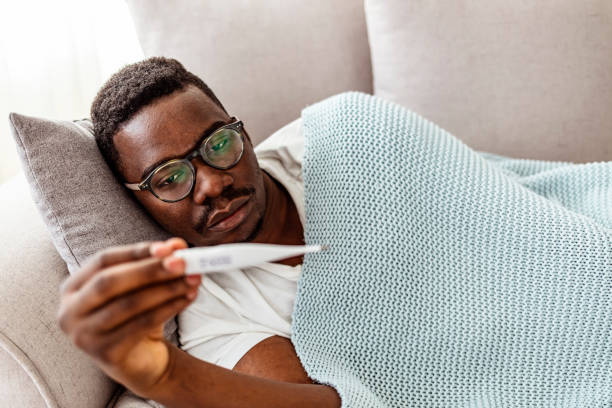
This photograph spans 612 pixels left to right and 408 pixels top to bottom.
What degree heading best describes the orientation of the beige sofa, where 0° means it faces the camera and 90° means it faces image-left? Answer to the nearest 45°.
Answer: approximately 0°
